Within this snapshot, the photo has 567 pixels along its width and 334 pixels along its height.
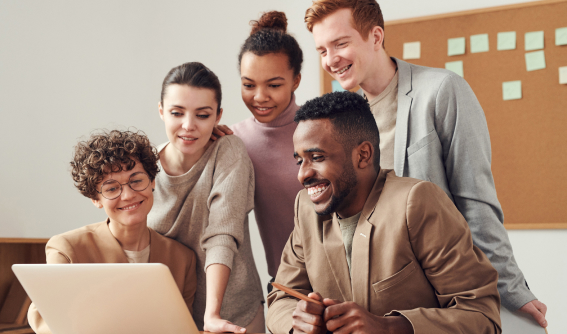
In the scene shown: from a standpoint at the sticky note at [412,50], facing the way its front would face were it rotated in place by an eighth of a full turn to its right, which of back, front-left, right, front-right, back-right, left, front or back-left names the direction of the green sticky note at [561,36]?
back-left

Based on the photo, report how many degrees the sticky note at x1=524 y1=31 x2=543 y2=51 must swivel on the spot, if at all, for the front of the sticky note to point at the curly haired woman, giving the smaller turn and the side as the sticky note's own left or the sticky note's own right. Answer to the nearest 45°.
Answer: approximately 45° to the sticky note's own right

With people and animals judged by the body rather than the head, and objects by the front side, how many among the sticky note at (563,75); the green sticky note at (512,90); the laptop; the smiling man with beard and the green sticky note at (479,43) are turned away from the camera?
1

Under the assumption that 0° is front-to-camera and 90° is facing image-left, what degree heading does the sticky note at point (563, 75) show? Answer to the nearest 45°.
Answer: approximately 0°

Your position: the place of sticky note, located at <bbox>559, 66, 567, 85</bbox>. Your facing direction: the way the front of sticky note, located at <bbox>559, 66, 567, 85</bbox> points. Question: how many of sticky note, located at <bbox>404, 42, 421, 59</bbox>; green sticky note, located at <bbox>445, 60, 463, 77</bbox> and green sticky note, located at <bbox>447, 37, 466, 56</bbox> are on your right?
3

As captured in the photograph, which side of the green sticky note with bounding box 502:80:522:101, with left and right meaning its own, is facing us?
front

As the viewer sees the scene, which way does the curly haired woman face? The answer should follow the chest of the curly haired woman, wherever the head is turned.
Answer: toward the camera

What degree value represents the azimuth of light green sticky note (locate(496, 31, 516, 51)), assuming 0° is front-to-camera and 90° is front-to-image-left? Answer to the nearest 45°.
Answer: approximately 0°
